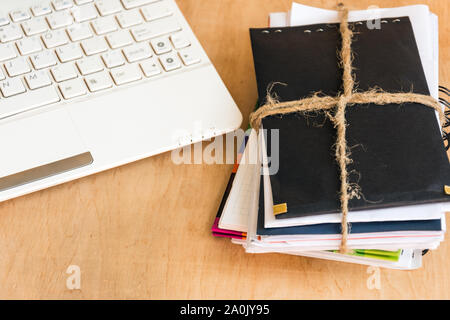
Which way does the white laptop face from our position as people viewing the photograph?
facing the viewer and to the right of the viewer
